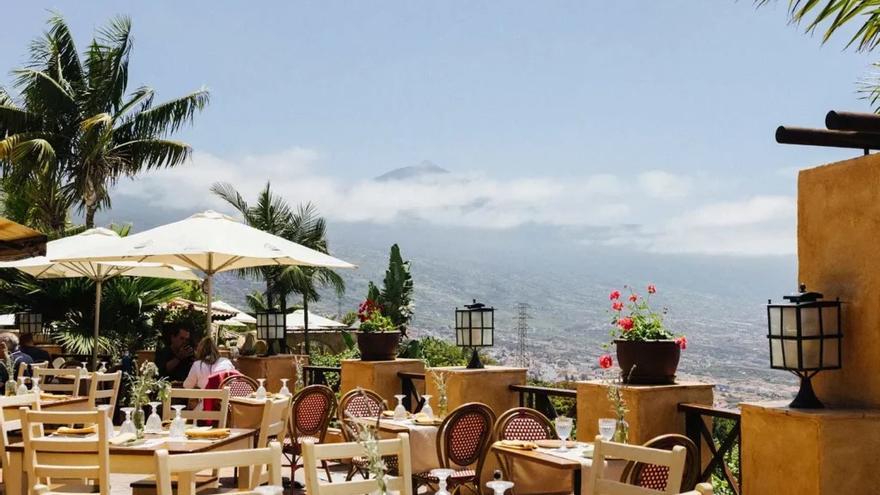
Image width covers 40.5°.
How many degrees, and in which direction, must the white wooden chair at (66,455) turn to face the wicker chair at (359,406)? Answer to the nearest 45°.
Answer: approximately 45° to its right

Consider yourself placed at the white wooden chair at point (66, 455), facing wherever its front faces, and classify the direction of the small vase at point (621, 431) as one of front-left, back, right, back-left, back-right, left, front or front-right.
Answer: right

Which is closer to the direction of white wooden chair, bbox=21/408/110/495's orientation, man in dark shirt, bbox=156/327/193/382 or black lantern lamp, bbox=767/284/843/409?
the man in dark shirt

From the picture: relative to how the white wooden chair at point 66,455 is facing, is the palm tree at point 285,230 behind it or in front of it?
in front

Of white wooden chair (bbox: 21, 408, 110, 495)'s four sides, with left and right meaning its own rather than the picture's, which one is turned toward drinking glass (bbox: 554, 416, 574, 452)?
right

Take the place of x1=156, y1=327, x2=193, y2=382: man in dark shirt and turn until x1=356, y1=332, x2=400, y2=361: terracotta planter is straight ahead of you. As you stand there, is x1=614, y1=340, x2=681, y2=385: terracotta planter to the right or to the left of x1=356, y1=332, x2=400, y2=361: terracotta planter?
right

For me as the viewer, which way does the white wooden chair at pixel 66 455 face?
facing away from the viewer

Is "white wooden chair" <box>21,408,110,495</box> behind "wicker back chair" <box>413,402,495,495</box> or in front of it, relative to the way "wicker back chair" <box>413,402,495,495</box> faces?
in front

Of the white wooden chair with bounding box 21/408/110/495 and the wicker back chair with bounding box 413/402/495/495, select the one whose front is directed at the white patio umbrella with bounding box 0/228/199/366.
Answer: the white wooden chair
